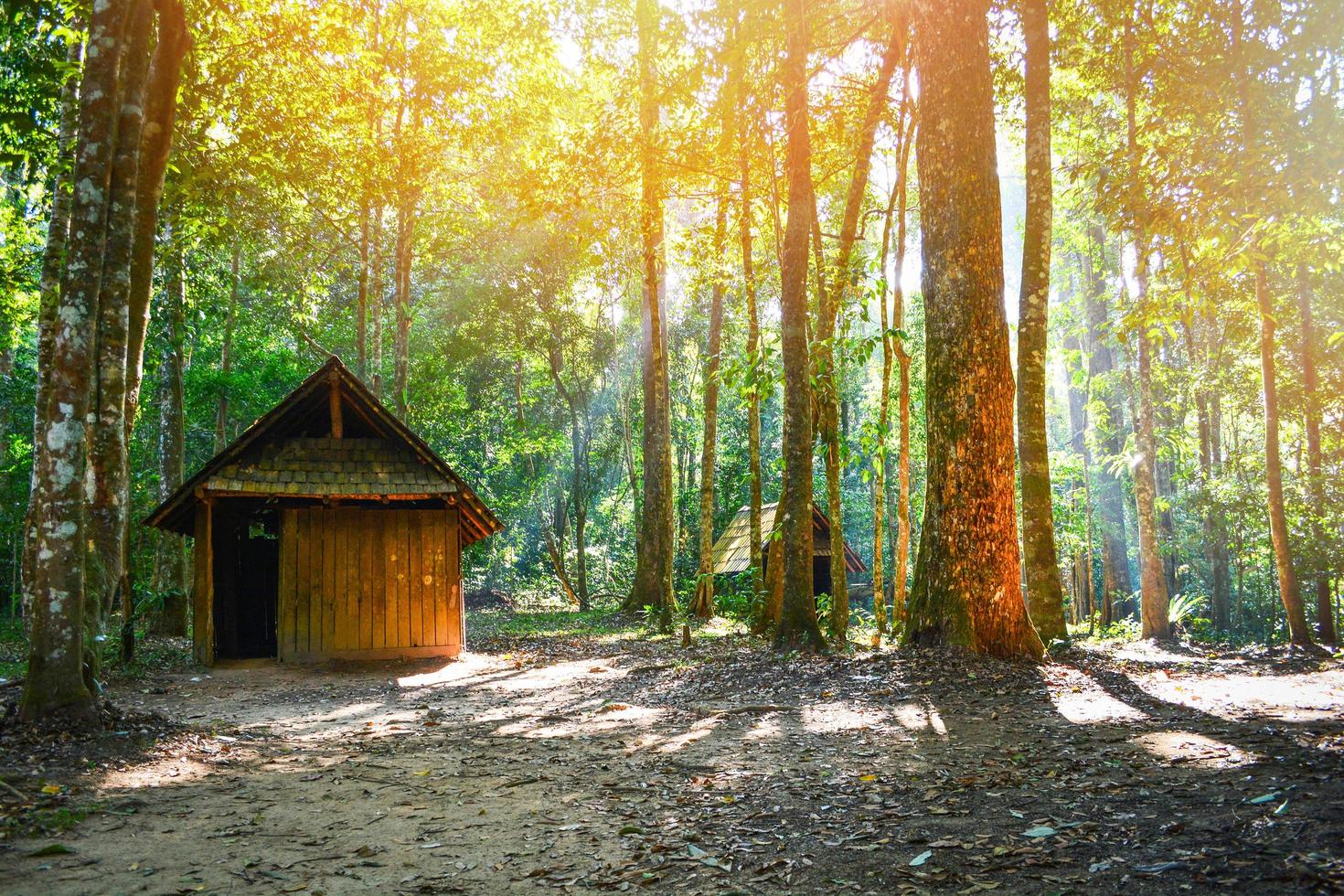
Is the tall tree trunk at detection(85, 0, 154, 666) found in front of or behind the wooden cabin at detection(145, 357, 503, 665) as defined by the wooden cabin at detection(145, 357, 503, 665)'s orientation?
in front

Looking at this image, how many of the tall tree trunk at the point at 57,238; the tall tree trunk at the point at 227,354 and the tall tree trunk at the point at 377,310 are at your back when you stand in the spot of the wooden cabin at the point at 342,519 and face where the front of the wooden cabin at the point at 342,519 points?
2

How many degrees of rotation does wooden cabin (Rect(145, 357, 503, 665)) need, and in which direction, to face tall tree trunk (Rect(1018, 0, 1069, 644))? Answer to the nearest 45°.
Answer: approximately 45° to its left

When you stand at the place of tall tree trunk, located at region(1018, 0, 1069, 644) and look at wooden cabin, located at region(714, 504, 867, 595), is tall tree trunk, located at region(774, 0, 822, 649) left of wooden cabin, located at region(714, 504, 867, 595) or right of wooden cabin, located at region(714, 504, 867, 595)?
left

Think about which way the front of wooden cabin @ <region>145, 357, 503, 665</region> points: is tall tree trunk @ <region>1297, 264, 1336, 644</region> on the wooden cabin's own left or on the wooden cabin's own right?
on the wooden cabin's own left

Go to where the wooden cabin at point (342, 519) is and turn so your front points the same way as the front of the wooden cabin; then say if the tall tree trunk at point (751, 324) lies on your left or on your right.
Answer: on your left

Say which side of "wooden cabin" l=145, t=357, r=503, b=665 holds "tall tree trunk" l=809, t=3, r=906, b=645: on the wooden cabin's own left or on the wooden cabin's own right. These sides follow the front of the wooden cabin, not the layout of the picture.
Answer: on the wooden cabin's own left

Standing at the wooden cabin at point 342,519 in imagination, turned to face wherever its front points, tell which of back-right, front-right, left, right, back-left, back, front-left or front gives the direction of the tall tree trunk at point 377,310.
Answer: back

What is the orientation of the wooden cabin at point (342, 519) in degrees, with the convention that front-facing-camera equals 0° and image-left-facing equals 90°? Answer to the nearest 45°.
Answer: approximately 0°

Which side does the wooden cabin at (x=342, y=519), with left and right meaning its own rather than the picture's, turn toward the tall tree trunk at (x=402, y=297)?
back
